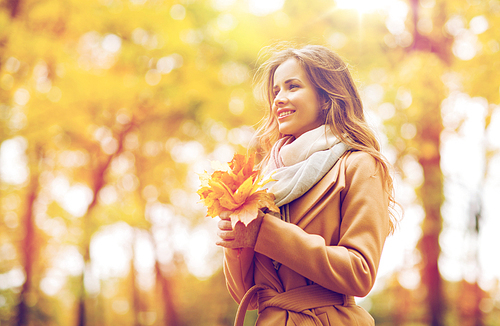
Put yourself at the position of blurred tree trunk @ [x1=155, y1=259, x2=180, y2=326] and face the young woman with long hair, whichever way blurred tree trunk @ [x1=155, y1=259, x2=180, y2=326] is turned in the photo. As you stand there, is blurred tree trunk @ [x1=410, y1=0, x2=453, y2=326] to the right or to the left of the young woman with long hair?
left

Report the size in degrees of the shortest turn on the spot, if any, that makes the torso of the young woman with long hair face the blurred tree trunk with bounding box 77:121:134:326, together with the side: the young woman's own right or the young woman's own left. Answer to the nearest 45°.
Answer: approximately 90° to the young woman's own right

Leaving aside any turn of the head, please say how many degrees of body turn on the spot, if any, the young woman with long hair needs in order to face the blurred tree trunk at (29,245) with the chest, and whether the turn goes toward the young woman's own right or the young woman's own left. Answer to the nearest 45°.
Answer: approximately 90° to the young woman's own right

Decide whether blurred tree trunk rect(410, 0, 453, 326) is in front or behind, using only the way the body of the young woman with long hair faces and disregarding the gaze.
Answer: behind

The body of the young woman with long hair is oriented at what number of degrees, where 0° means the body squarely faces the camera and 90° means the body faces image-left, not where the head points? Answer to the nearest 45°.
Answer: approximately 45°
